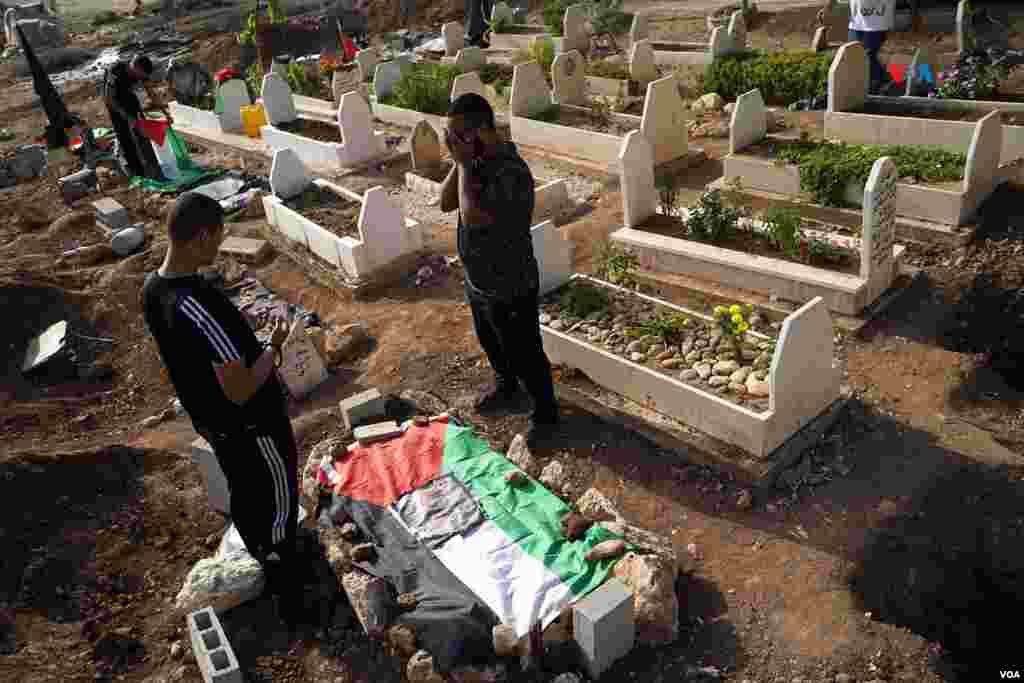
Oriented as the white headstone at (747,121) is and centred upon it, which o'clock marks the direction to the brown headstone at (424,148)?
the brown headstone at (424,148) is roughly at 5 o'clock from the white headstone at (747,121).

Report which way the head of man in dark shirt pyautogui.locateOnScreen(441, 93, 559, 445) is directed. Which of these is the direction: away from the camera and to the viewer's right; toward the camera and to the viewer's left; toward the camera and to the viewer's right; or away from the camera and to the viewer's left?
toward the camera and to the viewer's left

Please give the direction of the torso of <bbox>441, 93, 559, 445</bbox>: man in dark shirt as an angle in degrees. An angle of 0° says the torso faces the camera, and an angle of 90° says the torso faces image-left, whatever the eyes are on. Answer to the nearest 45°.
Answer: approximately 45°

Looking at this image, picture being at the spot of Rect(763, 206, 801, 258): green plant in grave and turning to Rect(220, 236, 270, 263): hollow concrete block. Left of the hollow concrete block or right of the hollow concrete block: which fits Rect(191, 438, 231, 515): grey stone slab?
left

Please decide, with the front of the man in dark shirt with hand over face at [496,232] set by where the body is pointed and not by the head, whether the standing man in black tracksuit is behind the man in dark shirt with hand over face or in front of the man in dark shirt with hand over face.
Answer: in front

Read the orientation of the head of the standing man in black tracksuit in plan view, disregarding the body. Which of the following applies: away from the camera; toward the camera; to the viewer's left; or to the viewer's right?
to the viewer's right

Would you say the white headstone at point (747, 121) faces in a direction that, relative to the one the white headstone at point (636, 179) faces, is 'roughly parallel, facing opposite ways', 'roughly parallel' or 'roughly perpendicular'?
roughly parallel

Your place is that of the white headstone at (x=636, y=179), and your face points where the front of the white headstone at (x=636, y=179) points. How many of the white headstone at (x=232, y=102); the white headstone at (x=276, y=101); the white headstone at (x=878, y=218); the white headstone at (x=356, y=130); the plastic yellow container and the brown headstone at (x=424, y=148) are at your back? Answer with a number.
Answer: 5

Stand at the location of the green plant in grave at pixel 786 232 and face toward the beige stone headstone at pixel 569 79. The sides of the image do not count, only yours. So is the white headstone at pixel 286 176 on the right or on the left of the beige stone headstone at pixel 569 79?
left

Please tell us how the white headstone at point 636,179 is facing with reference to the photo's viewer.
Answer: facing the viewer and to the right of the viewer
